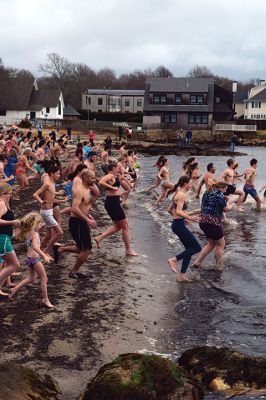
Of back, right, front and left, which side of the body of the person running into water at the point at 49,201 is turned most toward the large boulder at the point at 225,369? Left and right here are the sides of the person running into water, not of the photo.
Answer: right

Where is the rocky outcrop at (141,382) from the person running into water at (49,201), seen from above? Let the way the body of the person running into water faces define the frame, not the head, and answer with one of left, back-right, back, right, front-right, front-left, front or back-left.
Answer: right

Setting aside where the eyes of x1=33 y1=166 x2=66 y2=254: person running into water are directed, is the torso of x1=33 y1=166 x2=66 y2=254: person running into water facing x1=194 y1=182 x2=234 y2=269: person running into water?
yes

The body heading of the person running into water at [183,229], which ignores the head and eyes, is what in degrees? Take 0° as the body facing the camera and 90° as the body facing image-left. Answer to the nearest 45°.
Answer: approximately 270°

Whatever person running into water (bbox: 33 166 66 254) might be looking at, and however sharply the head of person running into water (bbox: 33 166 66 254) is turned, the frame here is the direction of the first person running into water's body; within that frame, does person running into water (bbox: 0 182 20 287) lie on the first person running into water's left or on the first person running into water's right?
on the first person running into water's right

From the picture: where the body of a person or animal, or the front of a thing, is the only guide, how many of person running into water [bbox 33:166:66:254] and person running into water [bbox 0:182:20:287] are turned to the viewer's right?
2

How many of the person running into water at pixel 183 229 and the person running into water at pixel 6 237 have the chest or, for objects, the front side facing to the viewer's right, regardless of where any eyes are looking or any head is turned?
2

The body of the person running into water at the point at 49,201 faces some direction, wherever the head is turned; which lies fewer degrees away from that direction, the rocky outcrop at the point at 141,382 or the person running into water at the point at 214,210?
the person running into water

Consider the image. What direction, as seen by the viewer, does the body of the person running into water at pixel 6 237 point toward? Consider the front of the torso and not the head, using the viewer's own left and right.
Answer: facing to the right of the viewer

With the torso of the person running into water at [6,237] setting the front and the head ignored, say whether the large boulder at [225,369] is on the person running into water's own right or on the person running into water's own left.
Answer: on the person running into water's own right

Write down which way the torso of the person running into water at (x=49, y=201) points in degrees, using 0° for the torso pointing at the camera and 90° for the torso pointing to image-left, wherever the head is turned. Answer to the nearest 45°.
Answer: approximately 270°

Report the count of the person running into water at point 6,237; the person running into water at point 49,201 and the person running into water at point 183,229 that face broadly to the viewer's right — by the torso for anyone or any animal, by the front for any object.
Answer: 3
